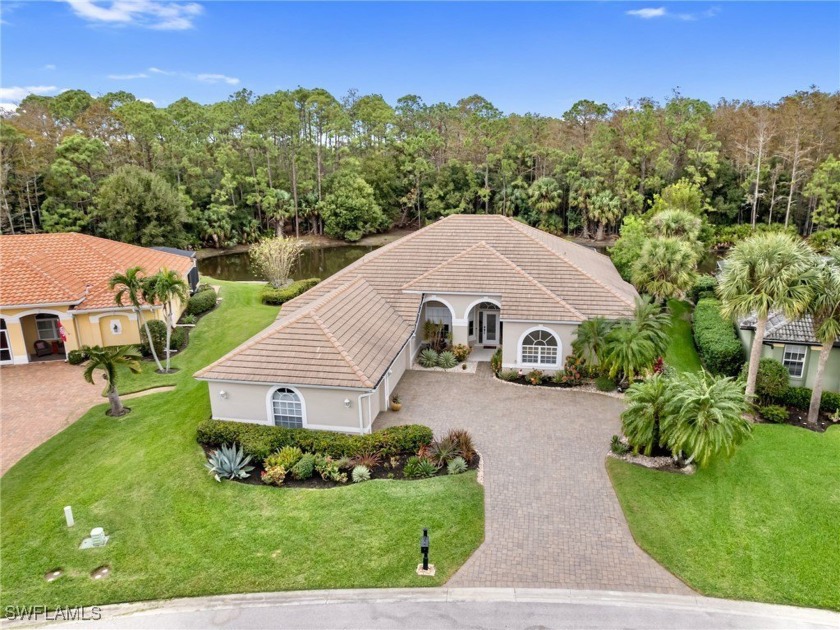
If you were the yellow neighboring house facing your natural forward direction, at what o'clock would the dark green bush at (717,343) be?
The dark green bush is roughly at 10 o'clock from the yellow neighboring house.

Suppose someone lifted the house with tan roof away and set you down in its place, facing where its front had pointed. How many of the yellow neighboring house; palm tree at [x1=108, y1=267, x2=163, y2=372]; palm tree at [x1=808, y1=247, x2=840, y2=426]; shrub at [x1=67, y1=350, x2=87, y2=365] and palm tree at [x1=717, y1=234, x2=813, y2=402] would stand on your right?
3

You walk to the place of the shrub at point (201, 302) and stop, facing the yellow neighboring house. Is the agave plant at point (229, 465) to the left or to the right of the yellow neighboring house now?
left

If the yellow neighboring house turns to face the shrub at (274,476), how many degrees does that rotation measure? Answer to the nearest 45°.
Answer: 0° — it already faces it

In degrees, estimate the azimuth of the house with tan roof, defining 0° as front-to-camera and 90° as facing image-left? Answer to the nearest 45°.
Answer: approximately 0°

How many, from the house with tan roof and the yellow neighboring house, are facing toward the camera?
2

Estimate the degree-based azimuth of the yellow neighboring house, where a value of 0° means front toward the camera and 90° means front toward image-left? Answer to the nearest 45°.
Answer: approximately 0°

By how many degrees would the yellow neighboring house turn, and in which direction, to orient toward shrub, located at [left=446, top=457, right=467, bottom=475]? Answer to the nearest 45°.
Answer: approximately 45° to its left

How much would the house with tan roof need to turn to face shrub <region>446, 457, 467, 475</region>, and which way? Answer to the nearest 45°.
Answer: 0° — it already faces it

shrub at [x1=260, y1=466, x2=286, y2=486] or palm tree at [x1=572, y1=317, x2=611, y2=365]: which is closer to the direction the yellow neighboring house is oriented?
the shrub

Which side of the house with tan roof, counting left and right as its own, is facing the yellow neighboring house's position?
right

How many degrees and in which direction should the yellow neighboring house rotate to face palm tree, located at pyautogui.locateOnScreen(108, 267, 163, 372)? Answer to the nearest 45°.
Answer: approximately 45° to its left

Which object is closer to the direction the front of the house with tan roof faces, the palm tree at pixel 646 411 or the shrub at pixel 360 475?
the shrub

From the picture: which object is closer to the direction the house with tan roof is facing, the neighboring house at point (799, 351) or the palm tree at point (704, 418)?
the palm tree
